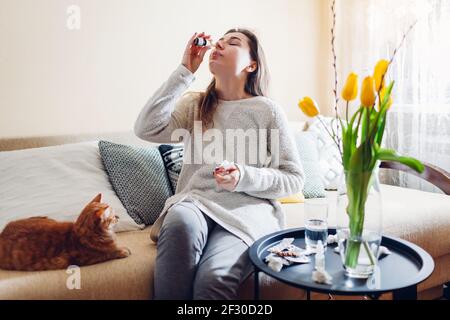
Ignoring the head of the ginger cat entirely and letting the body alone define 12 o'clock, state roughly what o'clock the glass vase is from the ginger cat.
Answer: The glass vase is roughly at 1 o'clock from the ginger cat.

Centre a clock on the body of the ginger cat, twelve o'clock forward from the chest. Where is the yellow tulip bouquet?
The yellow tulip bouquet is roughly at 1 o'clock from the ginger cat.

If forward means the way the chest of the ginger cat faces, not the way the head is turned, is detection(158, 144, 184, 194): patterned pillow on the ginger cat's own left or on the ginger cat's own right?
on the ginger cat's own left

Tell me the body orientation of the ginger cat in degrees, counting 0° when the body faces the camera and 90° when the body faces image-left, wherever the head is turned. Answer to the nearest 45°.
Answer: approximately 270°
